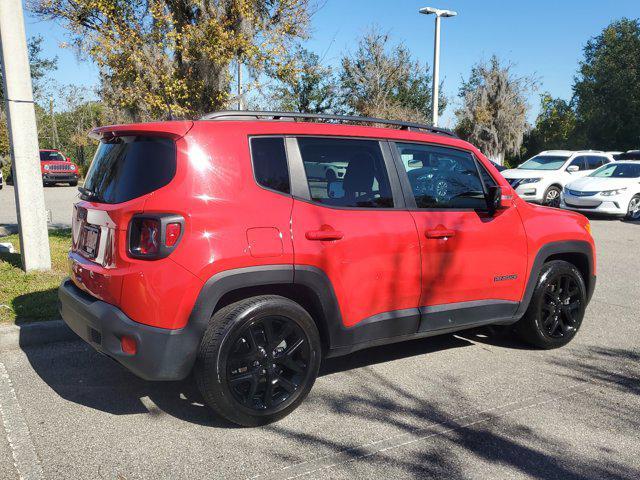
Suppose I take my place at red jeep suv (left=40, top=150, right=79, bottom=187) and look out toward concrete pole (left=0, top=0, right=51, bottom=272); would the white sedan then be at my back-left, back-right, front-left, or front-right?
front-left

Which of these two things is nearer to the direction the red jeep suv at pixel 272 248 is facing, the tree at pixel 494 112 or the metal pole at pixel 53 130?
the tree

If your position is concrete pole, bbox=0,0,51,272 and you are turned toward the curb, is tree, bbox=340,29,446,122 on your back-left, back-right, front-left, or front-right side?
back-left

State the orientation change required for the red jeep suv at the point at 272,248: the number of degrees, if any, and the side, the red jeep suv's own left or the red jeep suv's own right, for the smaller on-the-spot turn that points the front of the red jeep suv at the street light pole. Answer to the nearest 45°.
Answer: approximately 45° to the red jeep suv's own left

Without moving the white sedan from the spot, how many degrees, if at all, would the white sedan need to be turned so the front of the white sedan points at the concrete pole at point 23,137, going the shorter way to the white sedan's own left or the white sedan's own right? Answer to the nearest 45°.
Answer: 0° — it already faces it

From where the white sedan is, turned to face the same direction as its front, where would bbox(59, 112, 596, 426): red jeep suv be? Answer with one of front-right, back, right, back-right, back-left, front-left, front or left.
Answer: front-left

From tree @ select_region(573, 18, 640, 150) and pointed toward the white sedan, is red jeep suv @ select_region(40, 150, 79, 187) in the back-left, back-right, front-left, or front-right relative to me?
front-right

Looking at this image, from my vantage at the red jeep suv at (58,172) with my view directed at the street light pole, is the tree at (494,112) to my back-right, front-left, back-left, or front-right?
front-left

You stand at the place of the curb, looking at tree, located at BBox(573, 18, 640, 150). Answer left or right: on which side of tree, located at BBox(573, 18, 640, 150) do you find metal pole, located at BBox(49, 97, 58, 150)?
left

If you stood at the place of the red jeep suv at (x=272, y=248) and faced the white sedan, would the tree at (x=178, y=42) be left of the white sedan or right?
left

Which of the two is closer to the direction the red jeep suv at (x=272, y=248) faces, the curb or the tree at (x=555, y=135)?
the tree

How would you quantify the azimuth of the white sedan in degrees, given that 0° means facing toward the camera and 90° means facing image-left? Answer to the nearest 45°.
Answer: approximately 45°

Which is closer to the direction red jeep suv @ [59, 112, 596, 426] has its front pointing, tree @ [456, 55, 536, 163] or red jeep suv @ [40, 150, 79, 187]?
the tree

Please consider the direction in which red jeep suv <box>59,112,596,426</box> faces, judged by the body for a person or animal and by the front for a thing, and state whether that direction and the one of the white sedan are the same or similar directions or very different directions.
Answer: very different directions

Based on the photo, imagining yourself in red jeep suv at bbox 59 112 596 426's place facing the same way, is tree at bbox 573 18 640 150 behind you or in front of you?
in front

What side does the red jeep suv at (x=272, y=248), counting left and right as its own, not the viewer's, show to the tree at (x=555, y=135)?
front

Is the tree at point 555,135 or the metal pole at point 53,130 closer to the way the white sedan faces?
the metal pole

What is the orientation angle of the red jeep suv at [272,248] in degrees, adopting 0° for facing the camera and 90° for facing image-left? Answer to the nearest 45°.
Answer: approximately 225°
